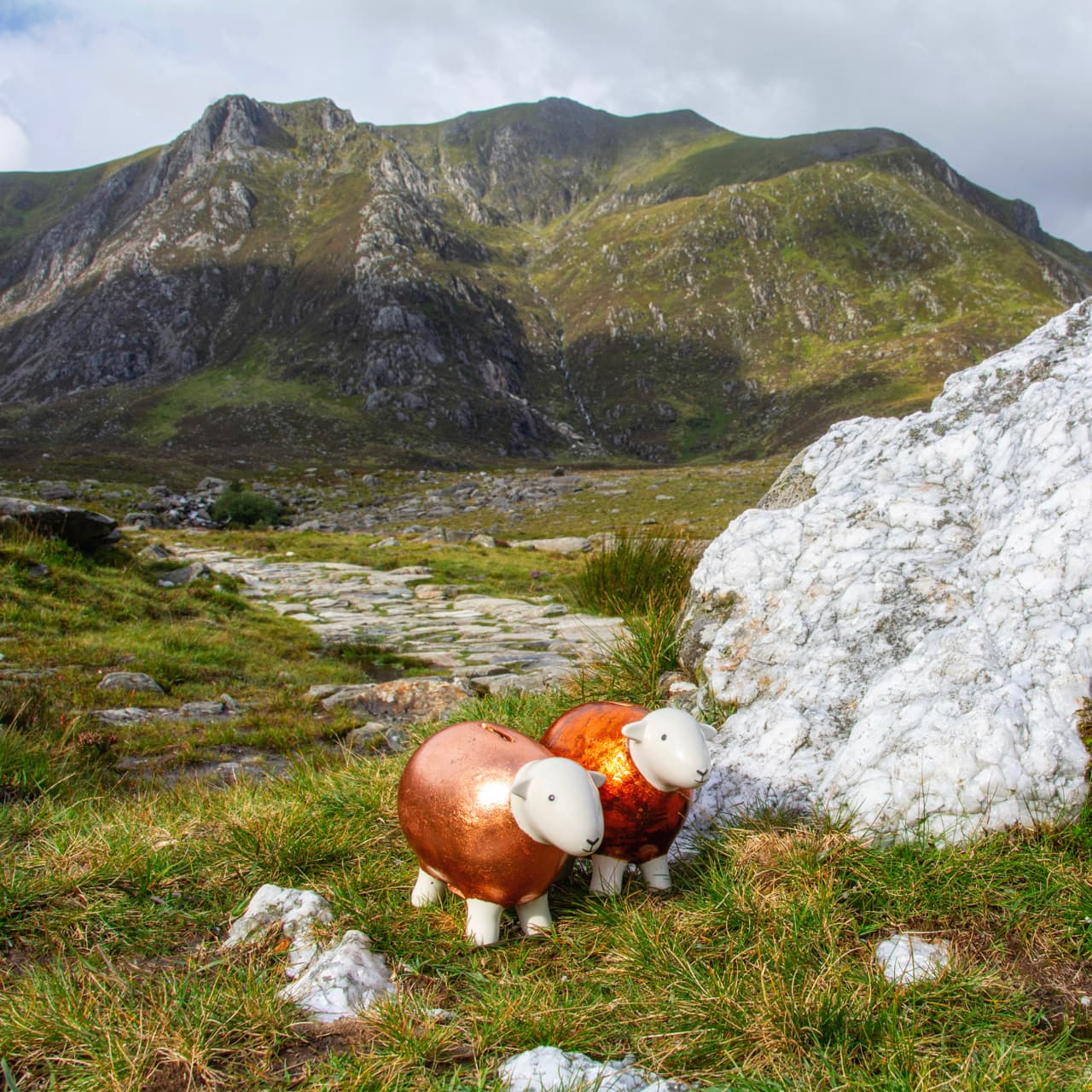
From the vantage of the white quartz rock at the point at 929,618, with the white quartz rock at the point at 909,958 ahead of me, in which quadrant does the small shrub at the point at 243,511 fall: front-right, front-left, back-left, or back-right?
back-right

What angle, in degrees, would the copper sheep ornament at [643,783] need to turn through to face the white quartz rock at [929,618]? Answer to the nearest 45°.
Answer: approximately 90° to its left

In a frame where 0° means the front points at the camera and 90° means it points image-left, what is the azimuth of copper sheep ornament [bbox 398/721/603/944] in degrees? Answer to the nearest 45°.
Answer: approximately 315°

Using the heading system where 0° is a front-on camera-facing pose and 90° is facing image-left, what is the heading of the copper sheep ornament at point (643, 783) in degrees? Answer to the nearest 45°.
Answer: approximately 315°

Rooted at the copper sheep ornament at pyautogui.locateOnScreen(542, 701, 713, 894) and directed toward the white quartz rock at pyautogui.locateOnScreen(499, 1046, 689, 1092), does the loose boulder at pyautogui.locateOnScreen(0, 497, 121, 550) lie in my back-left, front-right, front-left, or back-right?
back-right

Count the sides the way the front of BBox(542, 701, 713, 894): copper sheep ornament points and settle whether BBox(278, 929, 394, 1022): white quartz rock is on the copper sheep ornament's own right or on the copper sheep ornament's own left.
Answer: on the copper sheep ornament's own right

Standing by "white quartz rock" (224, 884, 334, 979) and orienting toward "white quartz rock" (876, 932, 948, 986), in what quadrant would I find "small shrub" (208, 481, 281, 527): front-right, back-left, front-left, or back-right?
back-left
